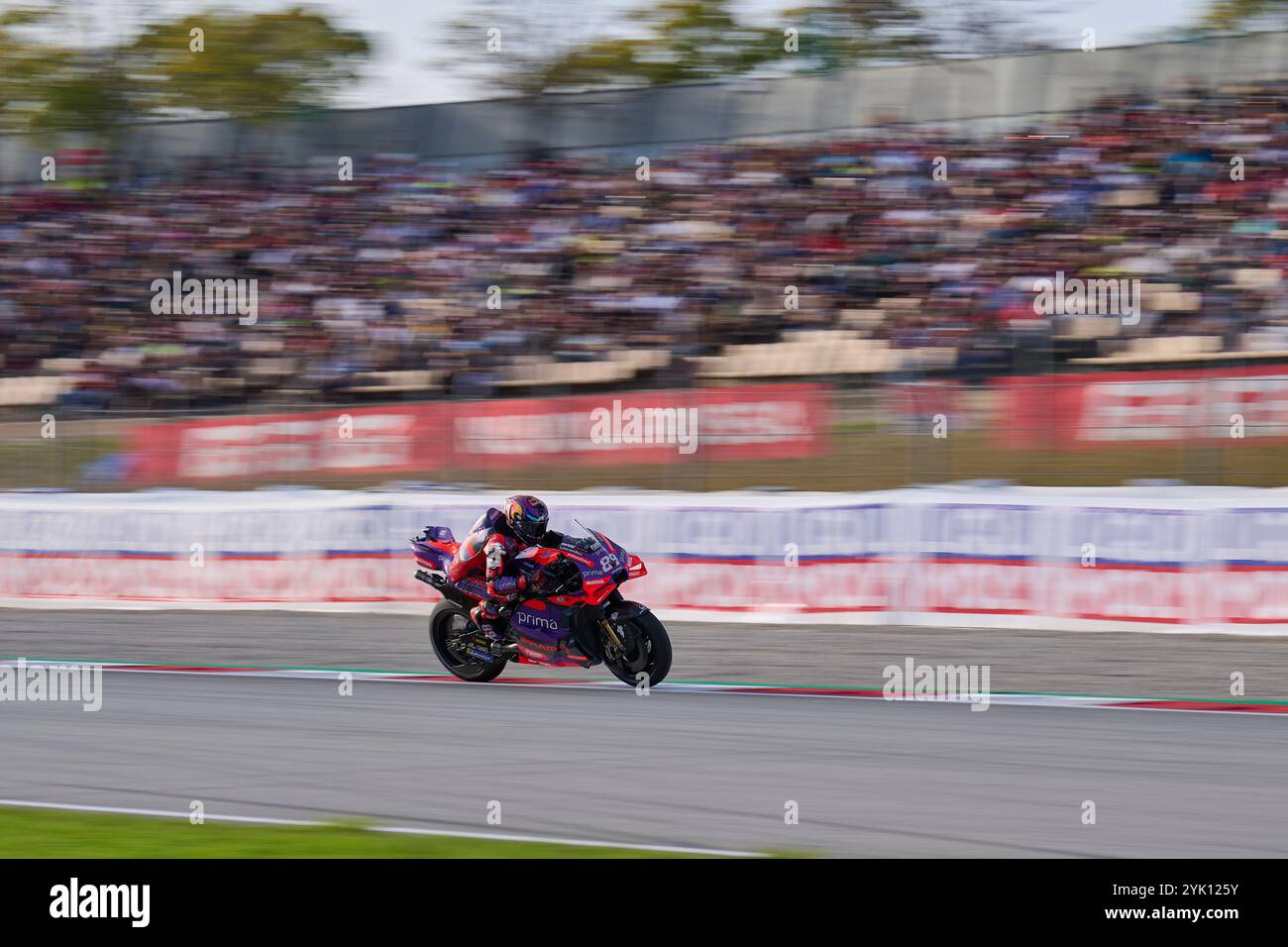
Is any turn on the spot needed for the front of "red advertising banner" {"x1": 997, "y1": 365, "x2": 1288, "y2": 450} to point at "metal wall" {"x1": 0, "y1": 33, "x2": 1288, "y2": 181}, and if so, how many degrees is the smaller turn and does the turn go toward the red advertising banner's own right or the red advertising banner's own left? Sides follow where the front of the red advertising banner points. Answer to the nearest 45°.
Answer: approximately 135° to the red advertising banner's own right

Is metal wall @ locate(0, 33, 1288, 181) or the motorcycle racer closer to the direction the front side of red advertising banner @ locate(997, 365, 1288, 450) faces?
the motorcycle racer

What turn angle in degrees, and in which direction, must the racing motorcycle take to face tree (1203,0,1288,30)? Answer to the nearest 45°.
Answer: approximately 90° to its left

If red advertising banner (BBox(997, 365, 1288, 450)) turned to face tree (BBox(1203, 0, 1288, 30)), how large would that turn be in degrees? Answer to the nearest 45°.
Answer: approximately 180°

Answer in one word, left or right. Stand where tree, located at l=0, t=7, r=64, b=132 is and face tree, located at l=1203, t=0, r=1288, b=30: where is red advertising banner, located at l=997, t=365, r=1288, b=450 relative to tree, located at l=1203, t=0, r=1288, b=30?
right

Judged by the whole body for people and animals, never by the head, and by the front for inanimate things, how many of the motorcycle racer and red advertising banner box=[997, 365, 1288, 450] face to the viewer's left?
0

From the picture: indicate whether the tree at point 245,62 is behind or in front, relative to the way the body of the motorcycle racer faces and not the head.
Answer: behind

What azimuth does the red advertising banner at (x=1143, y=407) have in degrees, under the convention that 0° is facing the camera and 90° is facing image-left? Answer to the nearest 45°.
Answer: approximately 0°
